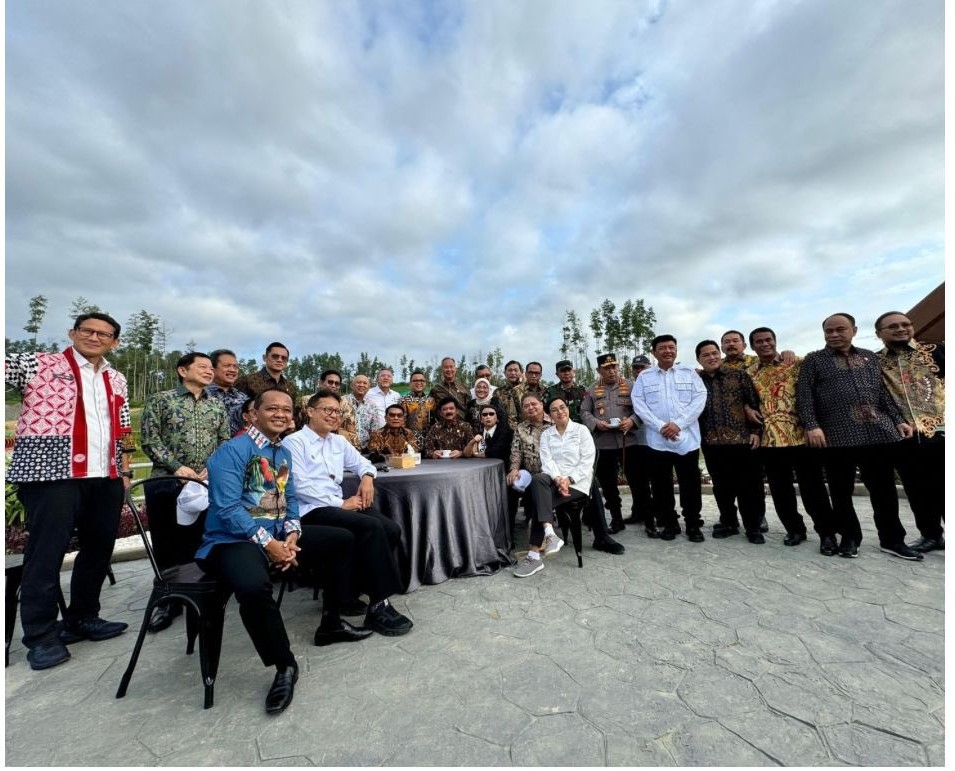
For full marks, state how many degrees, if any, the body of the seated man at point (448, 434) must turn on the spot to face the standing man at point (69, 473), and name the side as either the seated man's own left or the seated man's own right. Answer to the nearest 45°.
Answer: approximately 45° to the seated man's own right

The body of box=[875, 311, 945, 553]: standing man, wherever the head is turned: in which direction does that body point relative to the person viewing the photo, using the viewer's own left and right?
facing the viewer and to the left of the viewer

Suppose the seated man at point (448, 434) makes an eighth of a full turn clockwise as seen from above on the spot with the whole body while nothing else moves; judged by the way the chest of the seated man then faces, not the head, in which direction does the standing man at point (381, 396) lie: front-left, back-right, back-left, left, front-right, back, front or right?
right

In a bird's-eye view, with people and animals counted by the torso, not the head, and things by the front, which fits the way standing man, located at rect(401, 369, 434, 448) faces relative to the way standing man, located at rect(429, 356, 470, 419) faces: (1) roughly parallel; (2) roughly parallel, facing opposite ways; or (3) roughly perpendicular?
roughly parallel

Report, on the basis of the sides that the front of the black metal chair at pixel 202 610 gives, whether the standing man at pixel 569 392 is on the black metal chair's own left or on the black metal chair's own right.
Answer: on the black metal chair's own left

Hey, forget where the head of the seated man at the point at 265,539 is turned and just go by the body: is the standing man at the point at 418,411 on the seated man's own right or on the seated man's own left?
on the seated man's own left

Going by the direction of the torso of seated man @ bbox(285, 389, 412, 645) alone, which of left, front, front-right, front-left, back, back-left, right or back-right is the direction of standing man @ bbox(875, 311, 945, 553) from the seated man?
front-left

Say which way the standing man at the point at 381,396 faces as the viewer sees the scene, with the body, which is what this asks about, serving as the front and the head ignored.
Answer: toward the camera

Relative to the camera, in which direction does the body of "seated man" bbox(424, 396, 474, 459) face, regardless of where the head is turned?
toward the camera

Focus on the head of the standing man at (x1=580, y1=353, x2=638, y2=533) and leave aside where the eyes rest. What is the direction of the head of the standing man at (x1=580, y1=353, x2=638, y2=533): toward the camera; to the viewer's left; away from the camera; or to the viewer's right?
toward the camera

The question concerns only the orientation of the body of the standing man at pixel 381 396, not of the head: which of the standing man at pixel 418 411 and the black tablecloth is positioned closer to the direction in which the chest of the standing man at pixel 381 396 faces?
the black tablecloth

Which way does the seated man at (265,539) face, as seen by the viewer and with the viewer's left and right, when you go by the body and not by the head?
facing the viewer and to the right of the viewer

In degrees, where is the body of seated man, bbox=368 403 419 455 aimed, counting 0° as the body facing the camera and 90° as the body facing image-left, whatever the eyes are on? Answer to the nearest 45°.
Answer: approximately 0°

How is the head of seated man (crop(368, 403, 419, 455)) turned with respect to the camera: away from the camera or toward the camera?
toward the camera

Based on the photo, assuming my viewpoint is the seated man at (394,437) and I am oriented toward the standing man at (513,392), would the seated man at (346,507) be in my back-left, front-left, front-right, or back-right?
back-right

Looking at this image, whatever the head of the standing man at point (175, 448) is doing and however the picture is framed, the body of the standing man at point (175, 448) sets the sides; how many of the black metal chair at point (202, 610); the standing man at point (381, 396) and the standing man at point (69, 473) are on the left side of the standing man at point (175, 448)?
1
